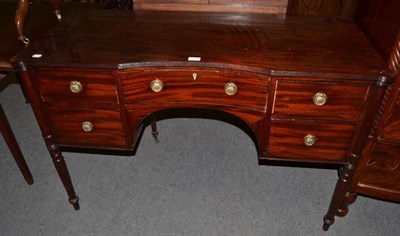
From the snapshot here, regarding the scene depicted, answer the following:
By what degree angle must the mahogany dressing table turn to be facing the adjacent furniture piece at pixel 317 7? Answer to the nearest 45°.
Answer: approximately 135° to its left

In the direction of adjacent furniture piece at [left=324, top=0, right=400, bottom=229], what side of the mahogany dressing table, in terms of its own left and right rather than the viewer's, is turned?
left

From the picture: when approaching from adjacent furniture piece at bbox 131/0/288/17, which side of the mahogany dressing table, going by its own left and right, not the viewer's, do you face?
back

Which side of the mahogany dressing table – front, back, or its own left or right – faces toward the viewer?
front
